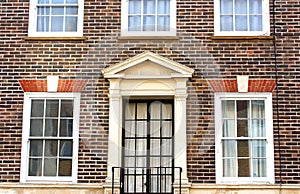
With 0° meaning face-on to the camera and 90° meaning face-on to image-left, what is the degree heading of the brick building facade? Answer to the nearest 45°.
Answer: approximately 0°
